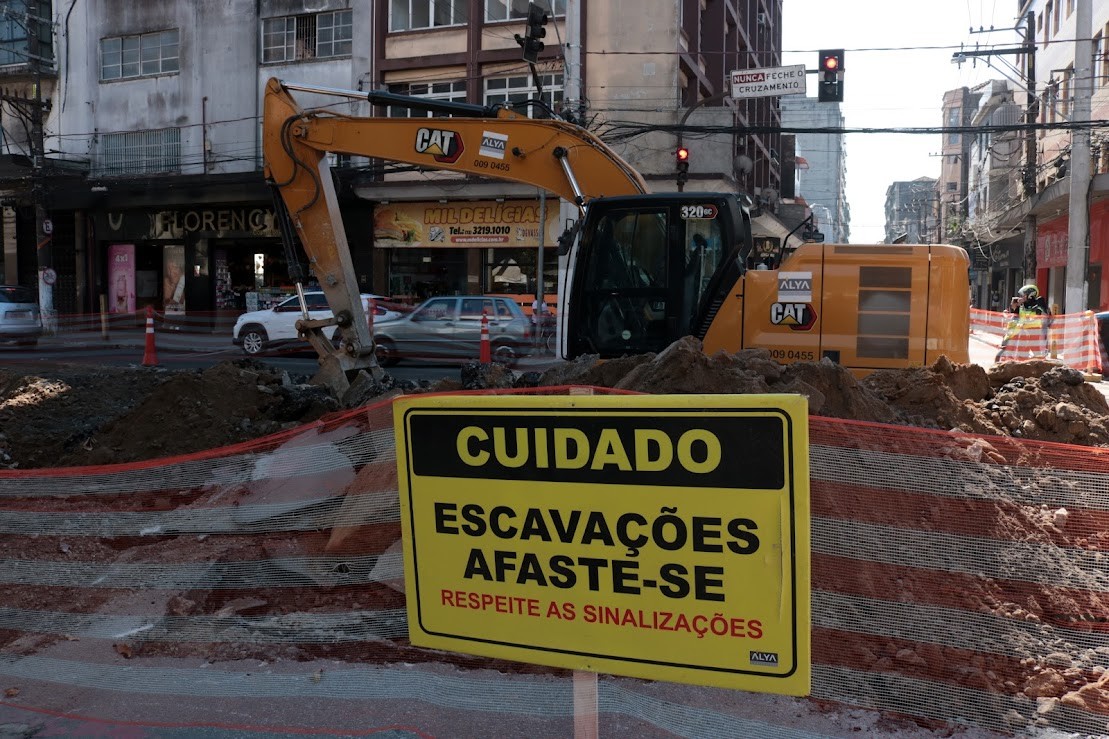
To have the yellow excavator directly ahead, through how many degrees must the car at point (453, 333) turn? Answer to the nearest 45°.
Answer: approximately 90° to its left

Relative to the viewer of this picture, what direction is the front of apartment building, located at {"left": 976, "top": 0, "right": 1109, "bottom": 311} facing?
facing the viewer and to the left of the viewer

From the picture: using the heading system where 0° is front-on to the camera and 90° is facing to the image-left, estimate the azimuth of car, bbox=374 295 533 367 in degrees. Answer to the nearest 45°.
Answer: approximately 90°

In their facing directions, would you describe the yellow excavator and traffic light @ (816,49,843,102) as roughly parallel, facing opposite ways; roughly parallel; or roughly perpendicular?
roughly perpendicular

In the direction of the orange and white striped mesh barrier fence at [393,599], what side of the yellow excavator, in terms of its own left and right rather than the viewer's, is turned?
left

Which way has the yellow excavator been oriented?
to the viewer's left

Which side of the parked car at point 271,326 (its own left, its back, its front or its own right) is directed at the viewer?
left

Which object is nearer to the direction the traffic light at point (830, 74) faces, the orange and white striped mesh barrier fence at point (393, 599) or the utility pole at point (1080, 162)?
the orange and white striped mesh barrier fence

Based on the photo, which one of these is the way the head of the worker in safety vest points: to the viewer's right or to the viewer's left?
to the viewer's left

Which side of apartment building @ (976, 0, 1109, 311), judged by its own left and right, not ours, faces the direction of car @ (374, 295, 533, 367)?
front
